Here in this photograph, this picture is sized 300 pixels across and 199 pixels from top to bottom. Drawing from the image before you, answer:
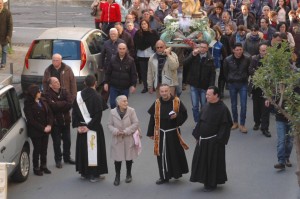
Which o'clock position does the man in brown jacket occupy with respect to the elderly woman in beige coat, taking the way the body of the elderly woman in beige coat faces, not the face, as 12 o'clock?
The man in brown jacket is roughly at 5 o'clock from the elderly woman in beige coat.

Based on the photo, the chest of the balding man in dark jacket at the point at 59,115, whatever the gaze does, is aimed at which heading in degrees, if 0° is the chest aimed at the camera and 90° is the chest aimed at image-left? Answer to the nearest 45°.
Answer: approximately 315°

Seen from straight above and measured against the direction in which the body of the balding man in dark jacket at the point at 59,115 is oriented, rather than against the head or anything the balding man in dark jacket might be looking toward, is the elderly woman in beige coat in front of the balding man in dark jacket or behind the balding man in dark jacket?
in front

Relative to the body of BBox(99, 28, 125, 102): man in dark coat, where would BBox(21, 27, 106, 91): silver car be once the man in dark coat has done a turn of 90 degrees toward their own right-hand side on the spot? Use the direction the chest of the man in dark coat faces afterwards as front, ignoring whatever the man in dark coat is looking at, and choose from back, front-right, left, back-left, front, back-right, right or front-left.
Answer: front

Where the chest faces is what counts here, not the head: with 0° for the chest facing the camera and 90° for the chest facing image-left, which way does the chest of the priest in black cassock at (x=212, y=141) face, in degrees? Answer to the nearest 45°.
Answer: approximately 45°

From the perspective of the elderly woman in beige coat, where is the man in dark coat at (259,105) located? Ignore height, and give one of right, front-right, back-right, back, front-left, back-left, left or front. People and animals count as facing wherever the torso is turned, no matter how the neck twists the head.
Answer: back-left

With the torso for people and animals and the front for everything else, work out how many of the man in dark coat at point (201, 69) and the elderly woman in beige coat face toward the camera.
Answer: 2

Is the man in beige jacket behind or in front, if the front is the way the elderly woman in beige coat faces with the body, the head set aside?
behind

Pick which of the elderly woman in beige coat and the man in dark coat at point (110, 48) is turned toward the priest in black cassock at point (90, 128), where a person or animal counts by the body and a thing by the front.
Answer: the man in dark coat

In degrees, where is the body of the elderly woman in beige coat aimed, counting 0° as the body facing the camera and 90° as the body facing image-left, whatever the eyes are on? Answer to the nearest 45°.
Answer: approximately 0°

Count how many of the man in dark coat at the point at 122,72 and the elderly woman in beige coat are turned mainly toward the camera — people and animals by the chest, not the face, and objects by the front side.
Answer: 2

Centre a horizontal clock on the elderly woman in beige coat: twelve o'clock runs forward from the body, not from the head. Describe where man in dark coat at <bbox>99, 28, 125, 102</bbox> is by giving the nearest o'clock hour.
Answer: The man in dark coat is roughly at 6 o'clock from the elderly woman in beige coat.

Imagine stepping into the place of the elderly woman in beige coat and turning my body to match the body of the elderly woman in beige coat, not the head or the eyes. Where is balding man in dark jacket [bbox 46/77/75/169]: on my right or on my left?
on my right

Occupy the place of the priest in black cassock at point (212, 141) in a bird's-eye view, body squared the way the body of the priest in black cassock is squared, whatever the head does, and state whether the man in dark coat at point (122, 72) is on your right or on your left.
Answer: on your right
